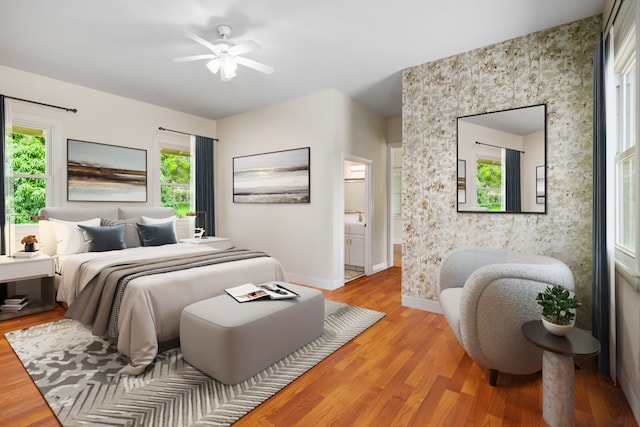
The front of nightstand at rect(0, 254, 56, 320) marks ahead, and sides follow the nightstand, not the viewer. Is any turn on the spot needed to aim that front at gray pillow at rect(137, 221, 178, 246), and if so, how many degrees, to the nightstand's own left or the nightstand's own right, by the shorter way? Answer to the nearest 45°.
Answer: approximately 45° to the nightstand's own left

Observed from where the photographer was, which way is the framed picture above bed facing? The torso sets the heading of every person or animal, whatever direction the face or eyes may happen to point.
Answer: facing the viewer and to the right of the viewer

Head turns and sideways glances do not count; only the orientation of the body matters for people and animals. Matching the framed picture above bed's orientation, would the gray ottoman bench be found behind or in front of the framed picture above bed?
in front

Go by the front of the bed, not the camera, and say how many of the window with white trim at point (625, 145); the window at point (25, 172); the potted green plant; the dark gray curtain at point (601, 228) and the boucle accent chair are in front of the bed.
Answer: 4

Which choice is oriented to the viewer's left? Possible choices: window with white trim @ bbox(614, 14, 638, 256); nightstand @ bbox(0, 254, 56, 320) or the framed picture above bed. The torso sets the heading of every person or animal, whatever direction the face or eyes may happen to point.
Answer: the window with white trim

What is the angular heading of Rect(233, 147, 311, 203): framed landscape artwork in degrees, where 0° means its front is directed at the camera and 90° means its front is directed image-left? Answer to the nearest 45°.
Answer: approximately 45°

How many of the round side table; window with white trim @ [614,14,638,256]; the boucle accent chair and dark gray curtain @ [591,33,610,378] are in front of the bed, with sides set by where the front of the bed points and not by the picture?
4

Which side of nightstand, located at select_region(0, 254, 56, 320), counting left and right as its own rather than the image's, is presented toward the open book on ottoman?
front

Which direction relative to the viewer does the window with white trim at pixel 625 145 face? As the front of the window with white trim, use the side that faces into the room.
to the viewer's left

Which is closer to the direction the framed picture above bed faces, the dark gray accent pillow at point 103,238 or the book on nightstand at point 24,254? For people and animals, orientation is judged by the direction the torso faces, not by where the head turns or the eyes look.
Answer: the dark gray accent pillow

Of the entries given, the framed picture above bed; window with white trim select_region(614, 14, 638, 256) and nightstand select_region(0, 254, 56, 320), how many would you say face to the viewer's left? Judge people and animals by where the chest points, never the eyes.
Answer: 1

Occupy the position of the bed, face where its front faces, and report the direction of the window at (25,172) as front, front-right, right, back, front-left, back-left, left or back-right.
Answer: back

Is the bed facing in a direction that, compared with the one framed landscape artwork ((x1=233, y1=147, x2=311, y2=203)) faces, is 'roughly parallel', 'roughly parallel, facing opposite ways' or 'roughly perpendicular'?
roughly perpendicular

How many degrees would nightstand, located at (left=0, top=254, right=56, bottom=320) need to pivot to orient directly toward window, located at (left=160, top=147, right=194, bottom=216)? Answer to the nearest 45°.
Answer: approximately 90° to its left

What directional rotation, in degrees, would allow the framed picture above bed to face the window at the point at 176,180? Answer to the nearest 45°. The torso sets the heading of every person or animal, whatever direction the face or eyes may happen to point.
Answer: approximately 45° to its left

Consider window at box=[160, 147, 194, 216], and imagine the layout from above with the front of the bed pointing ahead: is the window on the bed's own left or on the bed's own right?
on the bed's own left
